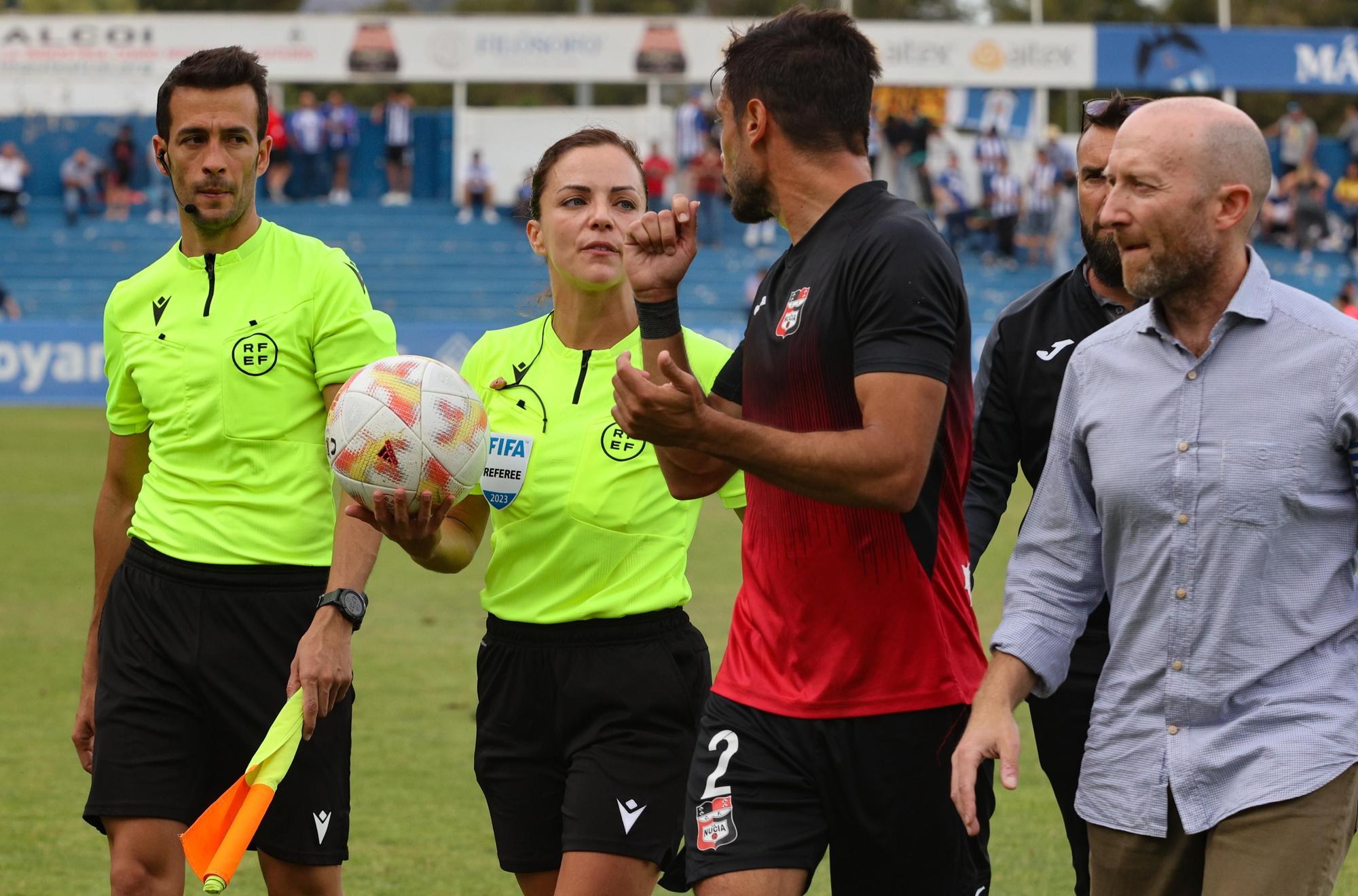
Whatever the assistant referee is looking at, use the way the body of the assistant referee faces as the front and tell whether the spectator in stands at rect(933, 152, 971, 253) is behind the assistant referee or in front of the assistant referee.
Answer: behind

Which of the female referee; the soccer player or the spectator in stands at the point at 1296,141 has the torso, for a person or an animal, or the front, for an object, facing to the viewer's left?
the soccer player

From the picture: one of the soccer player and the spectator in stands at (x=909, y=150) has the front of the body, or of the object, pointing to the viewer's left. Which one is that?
the soccer player

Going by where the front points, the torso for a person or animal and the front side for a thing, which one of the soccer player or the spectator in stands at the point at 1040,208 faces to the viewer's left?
the soccer player

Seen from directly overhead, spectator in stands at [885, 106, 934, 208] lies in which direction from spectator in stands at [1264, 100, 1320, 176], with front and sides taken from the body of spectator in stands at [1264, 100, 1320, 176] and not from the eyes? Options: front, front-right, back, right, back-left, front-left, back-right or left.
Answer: front-right

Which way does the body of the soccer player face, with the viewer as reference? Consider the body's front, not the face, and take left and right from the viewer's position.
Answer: facing to the left of the viewer

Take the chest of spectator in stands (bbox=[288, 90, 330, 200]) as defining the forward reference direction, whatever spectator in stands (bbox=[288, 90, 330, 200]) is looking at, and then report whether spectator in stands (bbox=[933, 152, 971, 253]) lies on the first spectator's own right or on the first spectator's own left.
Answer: on the first spectator's own left
